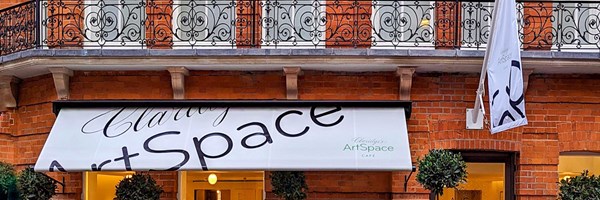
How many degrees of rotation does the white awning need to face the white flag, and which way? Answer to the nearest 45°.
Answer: approximately 90° to its left

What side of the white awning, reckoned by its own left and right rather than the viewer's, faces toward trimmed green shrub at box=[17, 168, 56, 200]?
right

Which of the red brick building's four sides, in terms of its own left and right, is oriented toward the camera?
front

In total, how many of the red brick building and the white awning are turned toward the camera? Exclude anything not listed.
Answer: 2

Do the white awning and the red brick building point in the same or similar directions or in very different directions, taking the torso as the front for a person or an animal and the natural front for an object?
same or similar directions

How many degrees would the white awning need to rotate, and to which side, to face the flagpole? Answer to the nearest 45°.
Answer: approximately 90° to its left

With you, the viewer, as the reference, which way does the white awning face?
facing the viewer

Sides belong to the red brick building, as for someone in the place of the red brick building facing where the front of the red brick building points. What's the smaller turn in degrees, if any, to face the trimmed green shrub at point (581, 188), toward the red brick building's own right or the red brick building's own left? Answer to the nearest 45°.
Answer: approximately 90° to the red brick building's own left

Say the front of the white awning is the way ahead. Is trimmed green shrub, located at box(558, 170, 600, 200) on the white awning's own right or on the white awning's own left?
on the white awning's own left

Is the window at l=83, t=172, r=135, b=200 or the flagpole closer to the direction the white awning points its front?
the flagpole
